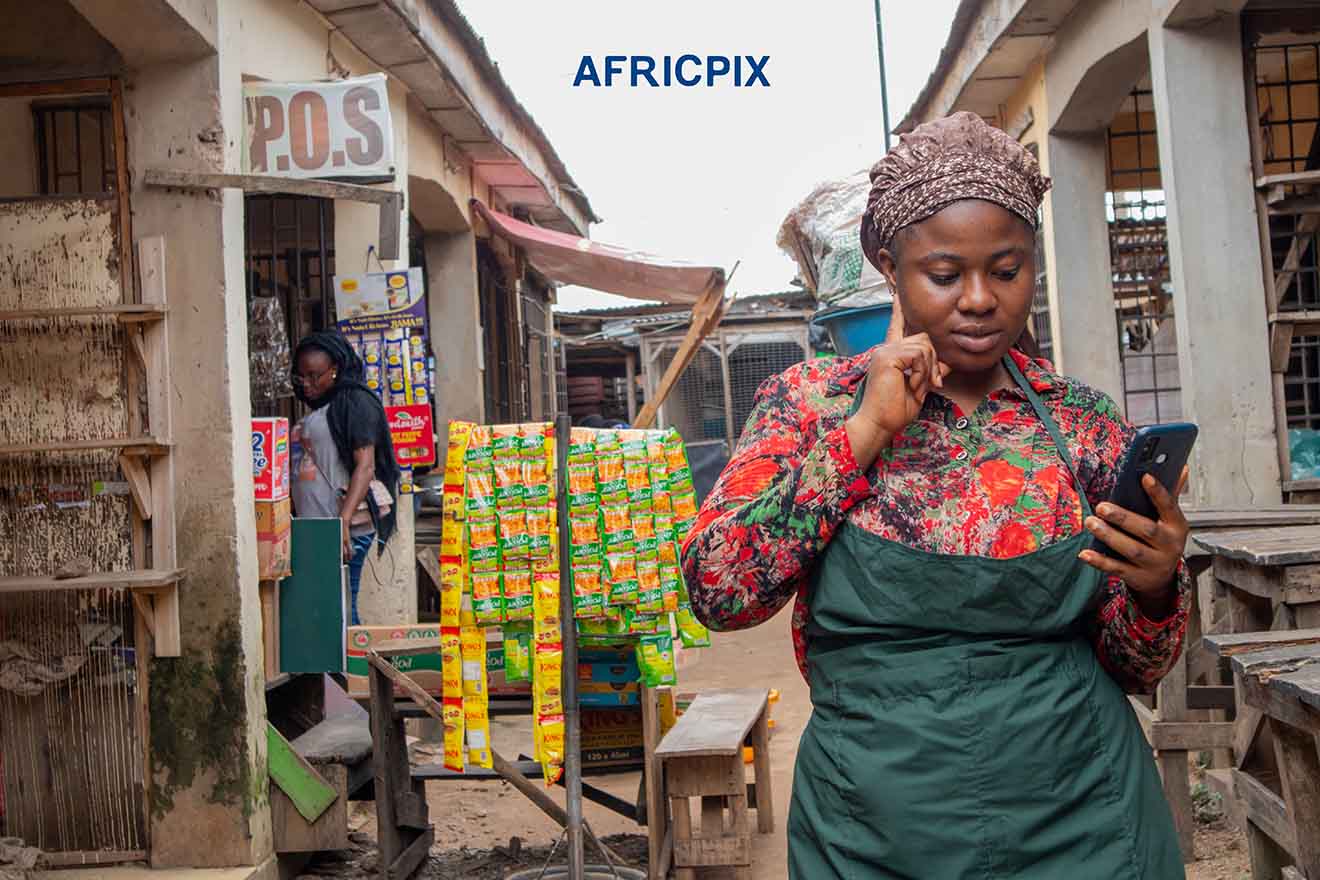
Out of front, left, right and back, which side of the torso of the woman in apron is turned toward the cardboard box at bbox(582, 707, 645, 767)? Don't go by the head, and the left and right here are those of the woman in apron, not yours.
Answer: back

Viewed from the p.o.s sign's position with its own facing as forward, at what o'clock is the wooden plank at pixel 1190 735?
The wooden plank is roughly at 10 o'clock from the p.o.s sign.

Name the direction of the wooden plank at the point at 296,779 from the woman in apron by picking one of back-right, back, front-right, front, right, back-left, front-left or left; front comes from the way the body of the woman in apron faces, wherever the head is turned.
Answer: back-right

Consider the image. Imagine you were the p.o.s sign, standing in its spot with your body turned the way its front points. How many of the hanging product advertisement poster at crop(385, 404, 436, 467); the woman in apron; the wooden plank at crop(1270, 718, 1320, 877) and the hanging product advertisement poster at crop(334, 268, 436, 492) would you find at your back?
2

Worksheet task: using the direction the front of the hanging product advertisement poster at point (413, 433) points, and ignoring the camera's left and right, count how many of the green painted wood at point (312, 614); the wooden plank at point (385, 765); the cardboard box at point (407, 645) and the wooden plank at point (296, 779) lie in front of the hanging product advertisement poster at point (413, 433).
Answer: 4

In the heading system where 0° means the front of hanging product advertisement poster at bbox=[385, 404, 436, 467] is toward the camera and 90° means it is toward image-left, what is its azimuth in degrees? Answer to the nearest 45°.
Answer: approximately 0°

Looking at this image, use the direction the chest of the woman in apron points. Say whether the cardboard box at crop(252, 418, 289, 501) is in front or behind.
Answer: behind

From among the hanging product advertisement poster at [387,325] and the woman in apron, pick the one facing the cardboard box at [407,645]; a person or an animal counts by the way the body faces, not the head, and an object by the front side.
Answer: the hanging product advertisement poster
